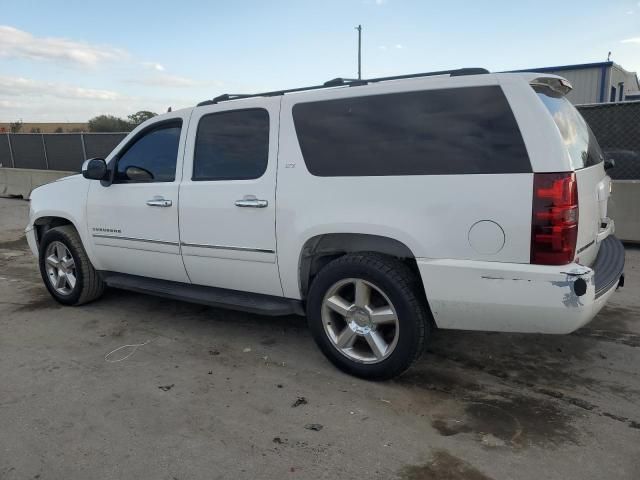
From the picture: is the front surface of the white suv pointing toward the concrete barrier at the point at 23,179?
yes

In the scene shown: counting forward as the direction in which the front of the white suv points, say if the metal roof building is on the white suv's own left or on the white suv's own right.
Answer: on the white suv's own right

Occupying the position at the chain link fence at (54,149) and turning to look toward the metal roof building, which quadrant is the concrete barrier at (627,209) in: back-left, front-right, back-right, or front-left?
front-right

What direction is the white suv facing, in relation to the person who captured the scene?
facing away from the viewer and to the left of the viewer

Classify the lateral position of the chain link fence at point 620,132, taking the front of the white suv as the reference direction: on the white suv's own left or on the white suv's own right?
on the white suv's own right

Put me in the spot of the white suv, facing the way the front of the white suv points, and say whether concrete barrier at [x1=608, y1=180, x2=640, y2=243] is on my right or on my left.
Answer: on my right
